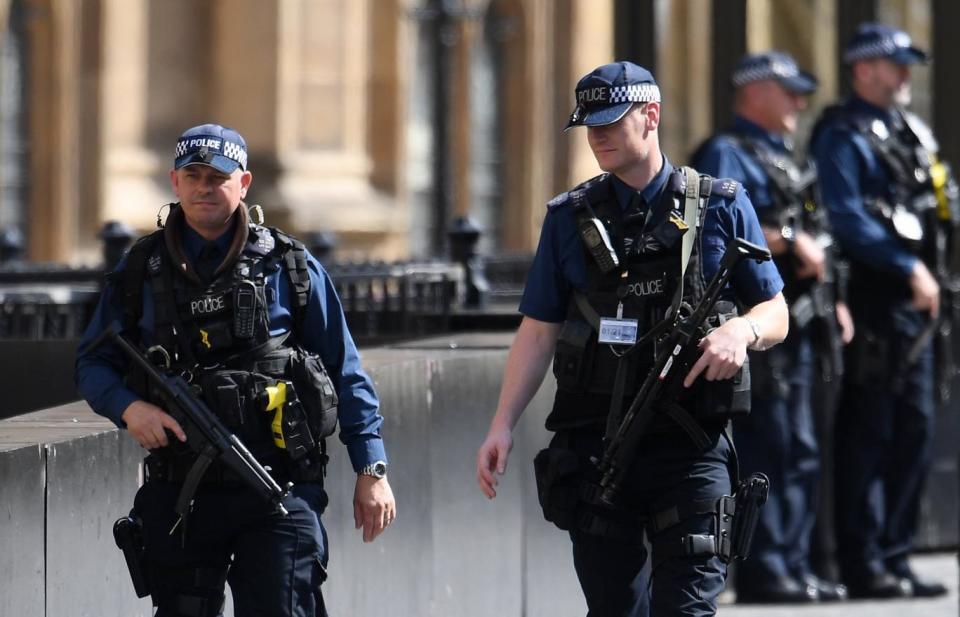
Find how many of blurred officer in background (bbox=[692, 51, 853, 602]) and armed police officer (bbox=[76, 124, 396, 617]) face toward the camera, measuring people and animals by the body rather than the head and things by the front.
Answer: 1

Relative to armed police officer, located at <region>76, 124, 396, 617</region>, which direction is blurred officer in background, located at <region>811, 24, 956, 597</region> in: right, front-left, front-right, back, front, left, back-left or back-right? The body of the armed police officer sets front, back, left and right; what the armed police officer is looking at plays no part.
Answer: back-left

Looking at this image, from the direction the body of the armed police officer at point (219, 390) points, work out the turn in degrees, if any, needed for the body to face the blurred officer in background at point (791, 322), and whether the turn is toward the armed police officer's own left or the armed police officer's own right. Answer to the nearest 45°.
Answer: approximately 135° to the armed police officer's own left

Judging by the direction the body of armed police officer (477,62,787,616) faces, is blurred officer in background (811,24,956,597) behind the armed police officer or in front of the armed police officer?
behind

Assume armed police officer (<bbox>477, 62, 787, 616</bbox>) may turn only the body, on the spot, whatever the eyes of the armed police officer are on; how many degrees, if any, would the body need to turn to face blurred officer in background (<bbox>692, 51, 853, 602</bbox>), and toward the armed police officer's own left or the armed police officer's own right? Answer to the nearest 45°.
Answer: approximately 180°
